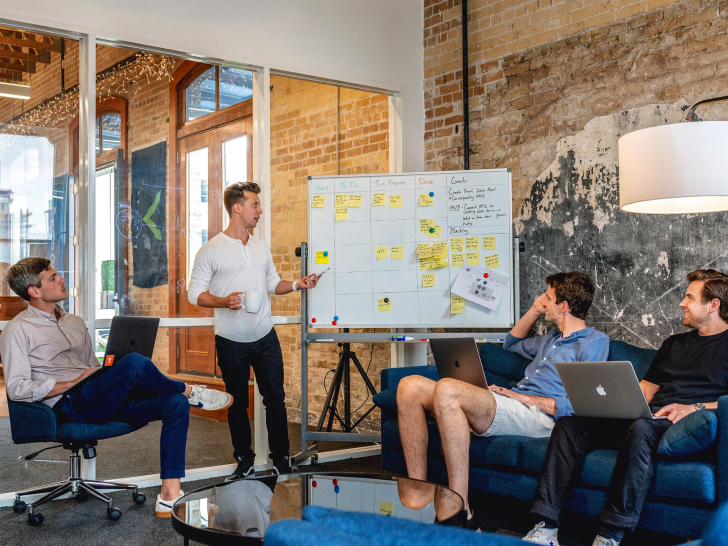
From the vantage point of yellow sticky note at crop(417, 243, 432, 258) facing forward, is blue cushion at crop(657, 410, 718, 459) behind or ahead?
ahead

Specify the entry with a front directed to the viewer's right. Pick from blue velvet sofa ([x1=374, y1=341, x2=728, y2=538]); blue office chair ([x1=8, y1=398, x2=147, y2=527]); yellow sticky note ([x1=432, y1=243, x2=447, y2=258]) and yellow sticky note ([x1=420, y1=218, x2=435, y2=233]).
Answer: the blue office chair

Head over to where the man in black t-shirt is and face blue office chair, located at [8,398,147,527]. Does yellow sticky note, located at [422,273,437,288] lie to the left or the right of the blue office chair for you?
right

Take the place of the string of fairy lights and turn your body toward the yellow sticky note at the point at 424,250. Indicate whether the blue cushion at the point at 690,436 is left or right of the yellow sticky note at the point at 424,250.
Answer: right

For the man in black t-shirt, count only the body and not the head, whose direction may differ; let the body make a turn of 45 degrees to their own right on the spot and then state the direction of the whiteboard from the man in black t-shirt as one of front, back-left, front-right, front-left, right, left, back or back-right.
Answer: front-right

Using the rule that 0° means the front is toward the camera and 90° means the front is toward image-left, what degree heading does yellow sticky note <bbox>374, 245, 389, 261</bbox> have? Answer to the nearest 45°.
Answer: approximately 0°

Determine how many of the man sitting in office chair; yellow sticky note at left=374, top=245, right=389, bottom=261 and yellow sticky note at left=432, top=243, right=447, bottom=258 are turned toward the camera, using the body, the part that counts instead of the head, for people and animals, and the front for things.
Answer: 2

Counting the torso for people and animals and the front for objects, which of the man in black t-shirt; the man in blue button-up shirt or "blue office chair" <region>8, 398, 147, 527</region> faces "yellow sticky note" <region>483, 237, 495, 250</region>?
the blue office chair

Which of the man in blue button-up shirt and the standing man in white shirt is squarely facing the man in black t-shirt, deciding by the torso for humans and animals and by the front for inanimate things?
the standing man in white shirt

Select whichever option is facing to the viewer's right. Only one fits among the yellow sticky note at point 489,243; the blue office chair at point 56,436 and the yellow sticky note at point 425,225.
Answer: the blue office chair

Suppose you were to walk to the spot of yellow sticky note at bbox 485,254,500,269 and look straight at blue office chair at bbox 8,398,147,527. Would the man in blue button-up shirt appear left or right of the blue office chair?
left
